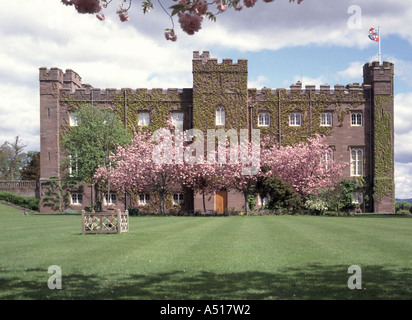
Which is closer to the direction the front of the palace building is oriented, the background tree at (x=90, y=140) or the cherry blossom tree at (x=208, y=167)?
the cherry blossom tree

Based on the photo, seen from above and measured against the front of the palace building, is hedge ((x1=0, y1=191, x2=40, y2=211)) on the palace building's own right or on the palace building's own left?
on the palace building's own right

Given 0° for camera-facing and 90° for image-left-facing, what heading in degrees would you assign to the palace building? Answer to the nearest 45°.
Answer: approximately 0°

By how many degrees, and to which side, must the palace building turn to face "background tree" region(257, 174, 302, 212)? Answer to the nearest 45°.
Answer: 0° — it already faces it

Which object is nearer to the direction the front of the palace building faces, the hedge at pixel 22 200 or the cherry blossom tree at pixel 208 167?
the cherry blossom tree

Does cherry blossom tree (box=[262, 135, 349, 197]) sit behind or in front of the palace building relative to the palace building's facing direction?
in front

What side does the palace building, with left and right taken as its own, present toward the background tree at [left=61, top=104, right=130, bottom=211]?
right
